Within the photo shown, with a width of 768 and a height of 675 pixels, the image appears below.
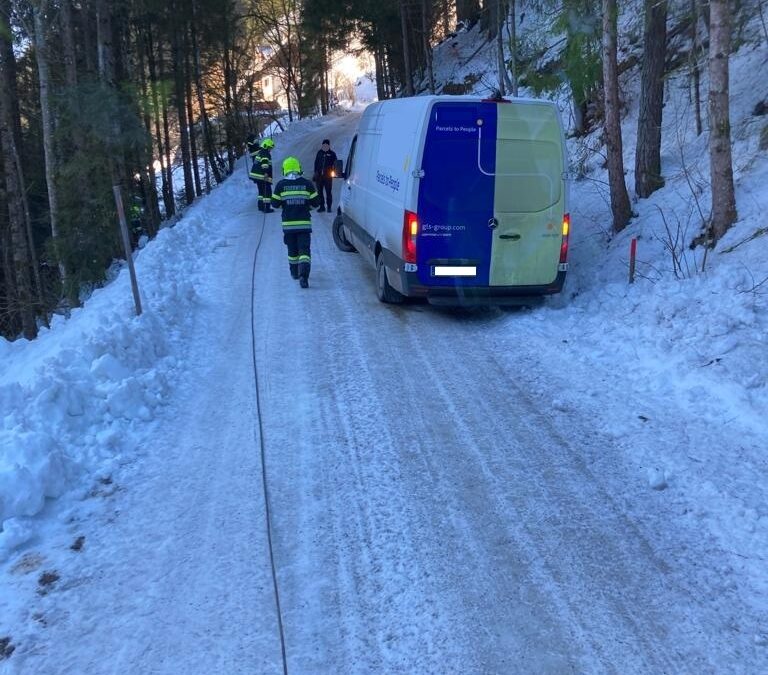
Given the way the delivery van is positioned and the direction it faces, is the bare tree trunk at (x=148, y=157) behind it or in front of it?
in front

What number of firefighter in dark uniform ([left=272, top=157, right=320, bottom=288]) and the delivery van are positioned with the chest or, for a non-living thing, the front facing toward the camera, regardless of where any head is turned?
0

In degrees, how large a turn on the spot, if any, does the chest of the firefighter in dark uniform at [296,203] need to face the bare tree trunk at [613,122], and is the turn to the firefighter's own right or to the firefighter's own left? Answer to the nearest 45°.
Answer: approximately 90° to the firefighter's own right

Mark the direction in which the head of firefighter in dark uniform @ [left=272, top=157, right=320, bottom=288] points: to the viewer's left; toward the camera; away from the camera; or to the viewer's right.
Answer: away from the camera

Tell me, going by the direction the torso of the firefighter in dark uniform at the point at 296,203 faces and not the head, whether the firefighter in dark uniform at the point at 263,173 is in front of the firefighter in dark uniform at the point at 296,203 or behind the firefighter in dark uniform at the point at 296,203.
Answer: in front

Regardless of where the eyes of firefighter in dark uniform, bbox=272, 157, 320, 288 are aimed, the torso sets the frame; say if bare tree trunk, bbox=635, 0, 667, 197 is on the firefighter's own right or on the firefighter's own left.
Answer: on the firefighter's own right

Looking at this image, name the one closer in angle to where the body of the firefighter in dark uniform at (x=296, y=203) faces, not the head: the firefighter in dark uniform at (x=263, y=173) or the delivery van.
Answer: the firefighter in dark uniform

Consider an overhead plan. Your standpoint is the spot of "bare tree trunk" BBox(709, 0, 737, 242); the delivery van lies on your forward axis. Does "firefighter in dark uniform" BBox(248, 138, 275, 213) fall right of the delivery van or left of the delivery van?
right

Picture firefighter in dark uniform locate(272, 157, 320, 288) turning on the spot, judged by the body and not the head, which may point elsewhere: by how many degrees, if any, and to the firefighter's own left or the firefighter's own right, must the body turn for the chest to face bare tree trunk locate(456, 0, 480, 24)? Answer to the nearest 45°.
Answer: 0° — they already face it

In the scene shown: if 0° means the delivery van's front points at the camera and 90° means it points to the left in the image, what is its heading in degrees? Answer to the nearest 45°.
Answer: approximately 135°

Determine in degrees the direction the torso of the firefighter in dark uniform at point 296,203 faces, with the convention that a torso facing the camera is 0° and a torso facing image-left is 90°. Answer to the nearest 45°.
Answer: approximately 180°

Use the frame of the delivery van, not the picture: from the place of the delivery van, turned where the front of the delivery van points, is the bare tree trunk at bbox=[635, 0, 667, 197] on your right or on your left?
on your right
